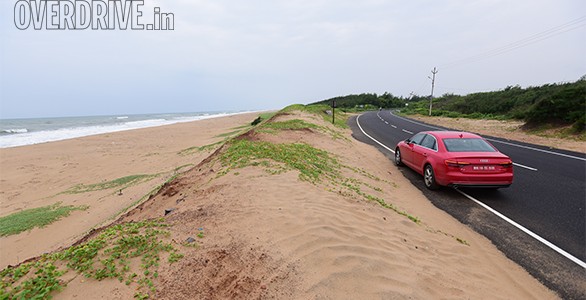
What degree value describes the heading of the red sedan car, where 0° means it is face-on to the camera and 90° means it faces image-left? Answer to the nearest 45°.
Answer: approximately 135°
